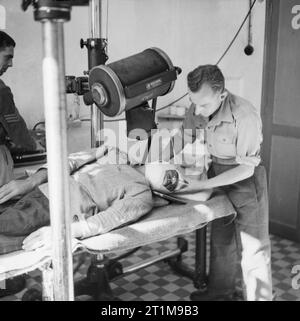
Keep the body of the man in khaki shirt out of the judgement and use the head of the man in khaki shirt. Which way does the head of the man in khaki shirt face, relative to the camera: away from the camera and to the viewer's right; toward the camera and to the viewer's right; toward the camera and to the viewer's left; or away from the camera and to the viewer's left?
toward the camera and to the viewer's left

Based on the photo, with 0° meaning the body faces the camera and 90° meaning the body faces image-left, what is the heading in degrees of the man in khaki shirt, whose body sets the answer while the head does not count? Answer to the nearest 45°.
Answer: approximately 45°

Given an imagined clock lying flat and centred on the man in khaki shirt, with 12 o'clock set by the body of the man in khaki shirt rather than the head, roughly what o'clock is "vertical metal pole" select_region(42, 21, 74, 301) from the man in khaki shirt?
The vertical metal pole is roughly at 11 o'clock from the man in khaki shirt.

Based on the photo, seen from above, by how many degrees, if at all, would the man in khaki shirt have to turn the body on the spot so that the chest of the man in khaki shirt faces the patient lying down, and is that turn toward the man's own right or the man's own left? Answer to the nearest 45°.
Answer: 0° — they already face them

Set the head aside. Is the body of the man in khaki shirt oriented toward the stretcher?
yes
